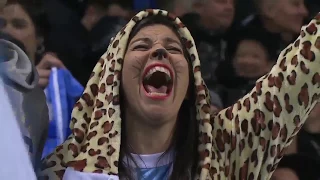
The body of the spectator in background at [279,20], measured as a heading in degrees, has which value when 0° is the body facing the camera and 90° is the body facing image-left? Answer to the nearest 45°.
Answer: approximately 315°

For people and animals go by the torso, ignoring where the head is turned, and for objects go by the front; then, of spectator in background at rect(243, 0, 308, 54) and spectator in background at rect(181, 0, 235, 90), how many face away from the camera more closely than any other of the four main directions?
0

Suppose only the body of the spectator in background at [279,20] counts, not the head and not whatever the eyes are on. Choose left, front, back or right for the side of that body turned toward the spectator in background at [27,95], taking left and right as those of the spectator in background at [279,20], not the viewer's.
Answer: right
